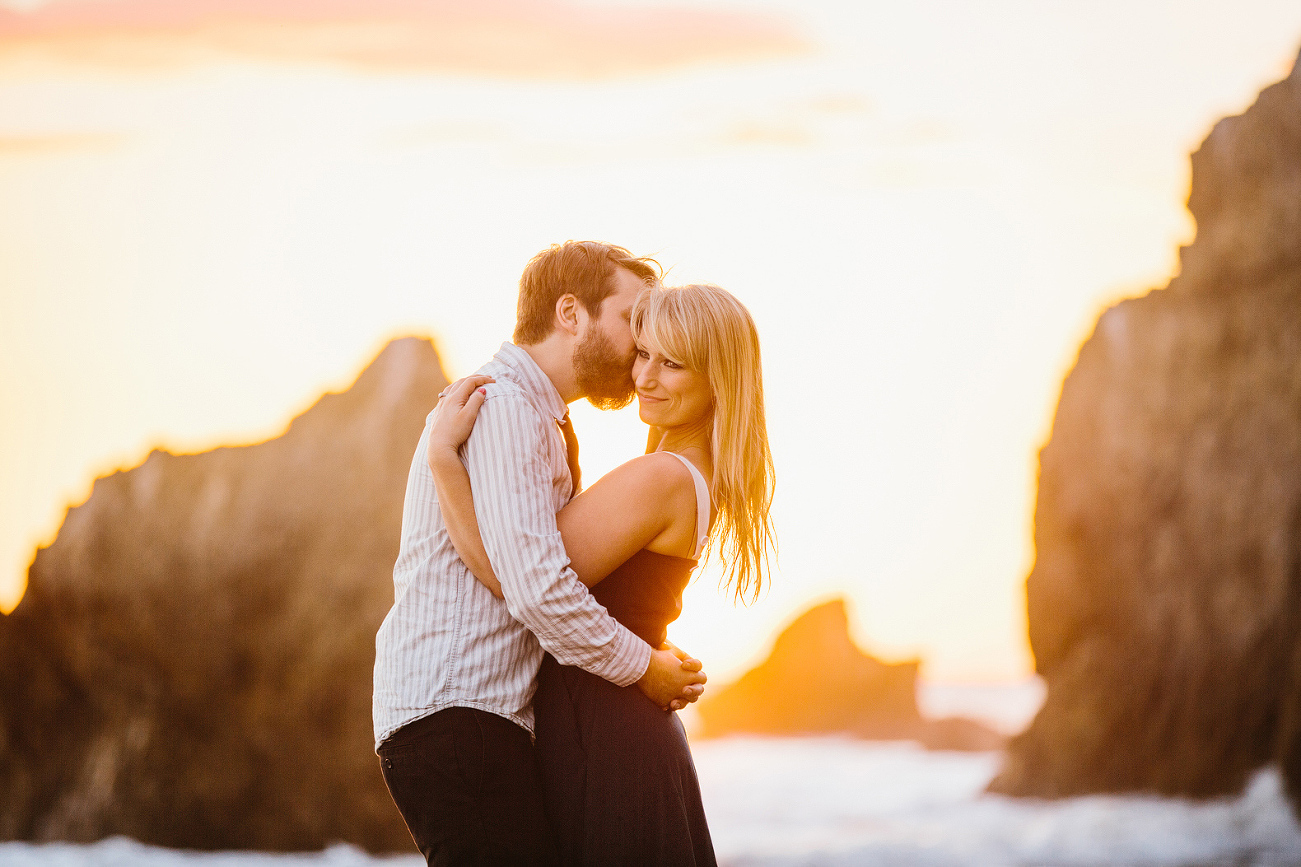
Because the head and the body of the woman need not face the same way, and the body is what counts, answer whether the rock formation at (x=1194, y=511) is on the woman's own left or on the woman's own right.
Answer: on the woman's own right

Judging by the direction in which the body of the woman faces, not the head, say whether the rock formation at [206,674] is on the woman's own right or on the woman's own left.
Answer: on the woman's own right

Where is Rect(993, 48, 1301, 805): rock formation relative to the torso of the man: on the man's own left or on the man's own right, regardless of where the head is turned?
on the man's own left

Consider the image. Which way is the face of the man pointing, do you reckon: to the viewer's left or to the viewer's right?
to the viewer's right

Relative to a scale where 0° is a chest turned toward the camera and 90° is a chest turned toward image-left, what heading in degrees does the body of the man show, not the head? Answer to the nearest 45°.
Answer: approximately 270°

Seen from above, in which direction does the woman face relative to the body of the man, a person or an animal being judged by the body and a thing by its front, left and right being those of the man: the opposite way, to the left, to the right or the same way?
the opposite way

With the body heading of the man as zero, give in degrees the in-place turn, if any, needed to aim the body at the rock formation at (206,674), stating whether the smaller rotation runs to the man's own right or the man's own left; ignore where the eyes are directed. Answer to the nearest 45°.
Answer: approximately 90° to the man's own left

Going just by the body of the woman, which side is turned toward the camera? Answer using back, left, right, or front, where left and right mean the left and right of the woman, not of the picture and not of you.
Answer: left

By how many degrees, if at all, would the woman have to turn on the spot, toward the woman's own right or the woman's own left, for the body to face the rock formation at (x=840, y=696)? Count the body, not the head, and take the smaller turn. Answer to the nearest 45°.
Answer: approximately 90° to the woman's own right
